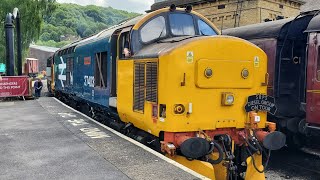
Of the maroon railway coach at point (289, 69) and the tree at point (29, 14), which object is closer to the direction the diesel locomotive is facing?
the maroon railway coach

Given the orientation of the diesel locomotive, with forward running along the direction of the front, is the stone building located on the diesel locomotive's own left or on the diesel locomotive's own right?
on the diesel locomotive's own left

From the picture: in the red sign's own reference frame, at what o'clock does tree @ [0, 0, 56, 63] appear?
The tree is roughly at 6 o'clock from the red sign.

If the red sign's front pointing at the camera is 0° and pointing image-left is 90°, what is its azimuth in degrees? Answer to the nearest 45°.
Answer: approximately 0°

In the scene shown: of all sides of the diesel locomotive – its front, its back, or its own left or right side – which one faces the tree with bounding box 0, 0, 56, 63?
back

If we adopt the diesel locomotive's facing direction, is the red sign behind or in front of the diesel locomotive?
behind

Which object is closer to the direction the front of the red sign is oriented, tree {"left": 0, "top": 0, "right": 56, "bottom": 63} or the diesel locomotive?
the diesel locomotive
